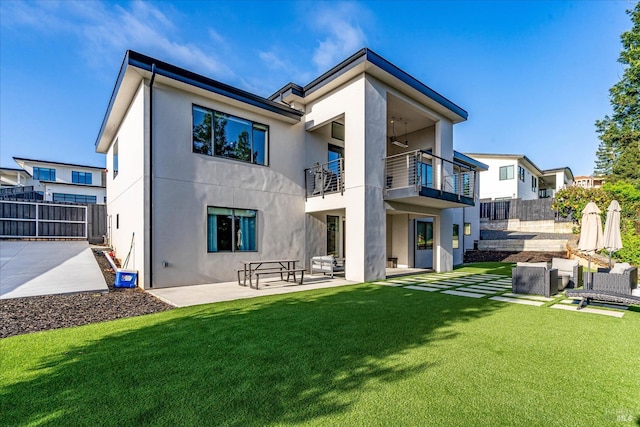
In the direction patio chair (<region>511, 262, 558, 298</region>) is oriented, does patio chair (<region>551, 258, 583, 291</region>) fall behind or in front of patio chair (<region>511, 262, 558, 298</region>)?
in front

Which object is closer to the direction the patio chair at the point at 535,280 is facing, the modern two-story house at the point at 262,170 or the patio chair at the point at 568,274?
the patio chair

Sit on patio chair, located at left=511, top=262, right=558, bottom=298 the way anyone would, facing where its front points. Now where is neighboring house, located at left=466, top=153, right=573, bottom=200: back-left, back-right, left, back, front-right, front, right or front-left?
front-left

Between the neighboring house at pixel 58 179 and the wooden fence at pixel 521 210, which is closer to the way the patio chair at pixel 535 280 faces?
the wooden fence

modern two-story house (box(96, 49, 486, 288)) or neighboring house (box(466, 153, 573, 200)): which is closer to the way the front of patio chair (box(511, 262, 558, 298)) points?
the neighboring house

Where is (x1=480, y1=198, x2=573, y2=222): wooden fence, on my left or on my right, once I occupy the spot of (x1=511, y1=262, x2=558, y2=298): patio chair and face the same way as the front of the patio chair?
on my left

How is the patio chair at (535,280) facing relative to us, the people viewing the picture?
facing away from the viewer and to the right of the viewer
